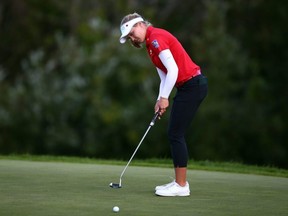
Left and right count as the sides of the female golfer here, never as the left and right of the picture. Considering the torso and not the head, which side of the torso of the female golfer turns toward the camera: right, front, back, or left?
left

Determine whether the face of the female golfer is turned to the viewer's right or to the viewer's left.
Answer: to the viewer's left
